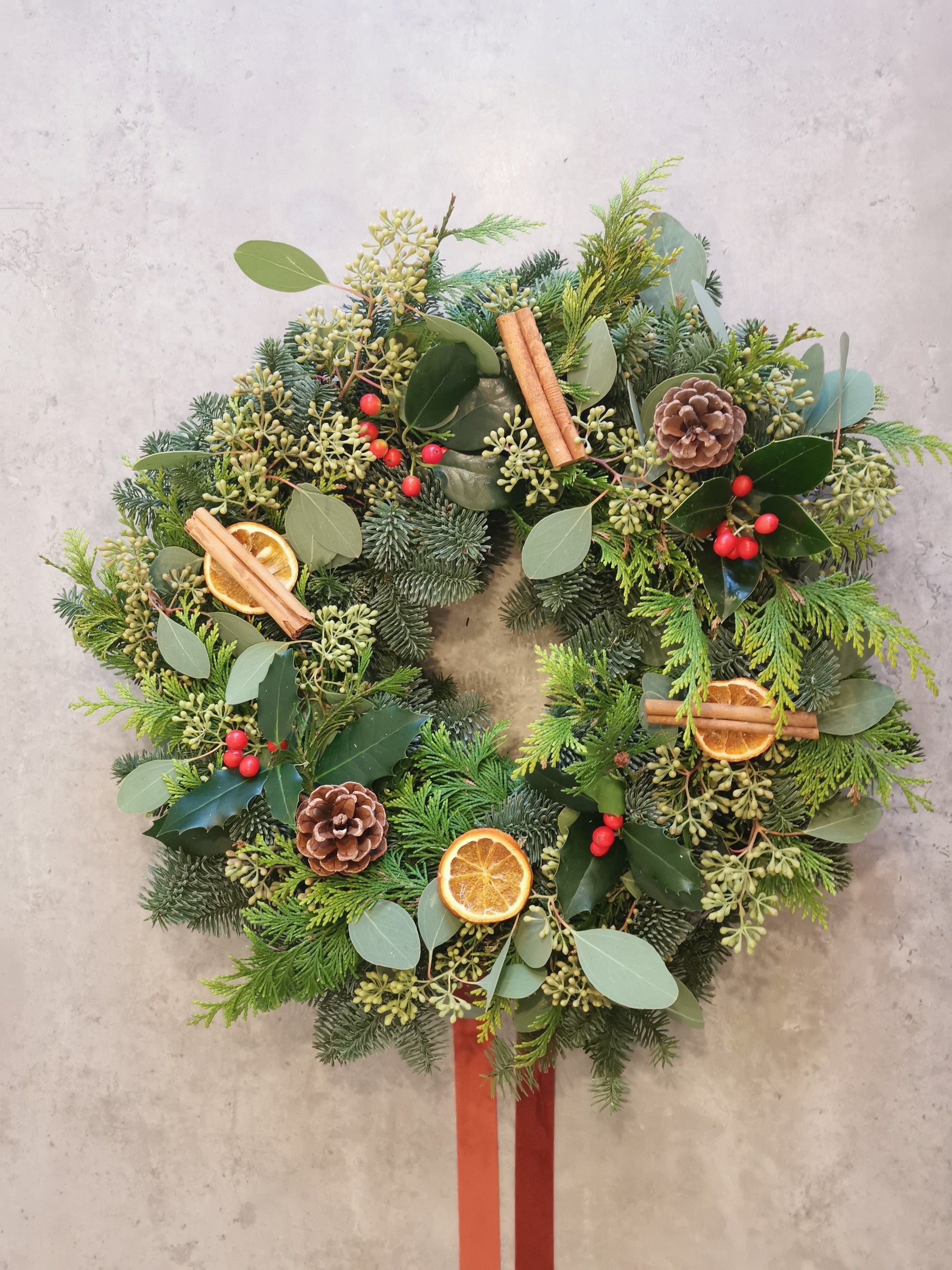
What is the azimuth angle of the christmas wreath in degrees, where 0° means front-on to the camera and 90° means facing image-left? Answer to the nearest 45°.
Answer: approximately 0°
